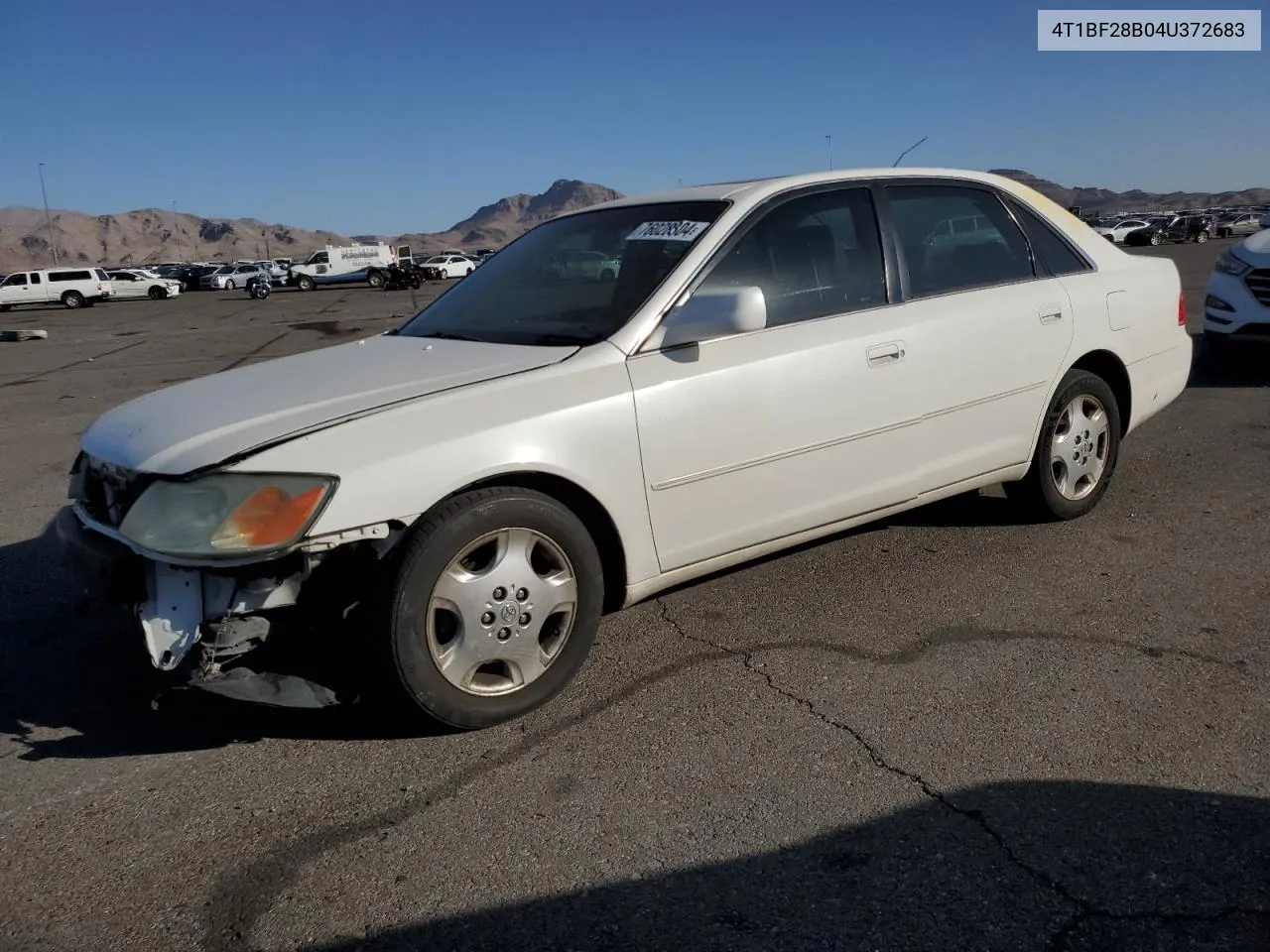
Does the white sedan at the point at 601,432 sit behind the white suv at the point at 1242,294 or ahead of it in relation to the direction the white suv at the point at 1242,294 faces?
ahead

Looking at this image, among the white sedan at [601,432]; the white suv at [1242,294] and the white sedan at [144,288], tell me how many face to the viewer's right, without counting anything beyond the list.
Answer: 1

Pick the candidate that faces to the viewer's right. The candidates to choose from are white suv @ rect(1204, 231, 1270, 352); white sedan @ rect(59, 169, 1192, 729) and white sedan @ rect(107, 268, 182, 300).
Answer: white sedan @ rect(107, 268, 182, 300)

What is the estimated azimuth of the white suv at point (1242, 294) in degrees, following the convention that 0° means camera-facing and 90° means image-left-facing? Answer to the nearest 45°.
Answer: approximately 45°

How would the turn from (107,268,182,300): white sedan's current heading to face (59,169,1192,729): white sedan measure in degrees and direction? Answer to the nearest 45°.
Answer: approximately 90° to its right

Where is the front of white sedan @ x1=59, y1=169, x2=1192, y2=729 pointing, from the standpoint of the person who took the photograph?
facing the viewer and to the left of the viewer

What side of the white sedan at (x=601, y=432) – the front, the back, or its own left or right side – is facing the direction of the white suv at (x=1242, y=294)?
back

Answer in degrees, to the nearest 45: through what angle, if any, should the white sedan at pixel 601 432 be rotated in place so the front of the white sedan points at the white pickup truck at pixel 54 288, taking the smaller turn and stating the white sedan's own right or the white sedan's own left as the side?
approximately 90° to the white sedan's own right

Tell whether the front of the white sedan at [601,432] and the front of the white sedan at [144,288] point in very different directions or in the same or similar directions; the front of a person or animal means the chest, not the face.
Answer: very different directions

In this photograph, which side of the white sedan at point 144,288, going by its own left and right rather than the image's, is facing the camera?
right

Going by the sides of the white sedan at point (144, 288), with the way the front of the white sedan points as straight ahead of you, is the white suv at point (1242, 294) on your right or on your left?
on your right

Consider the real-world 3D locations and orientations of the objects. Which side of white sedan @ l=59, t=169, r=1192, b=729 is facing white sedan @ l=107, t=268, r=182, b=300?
right

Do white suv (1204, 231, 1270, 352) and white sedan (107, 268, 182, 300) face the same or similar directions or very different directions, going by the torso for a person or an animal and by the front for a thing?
very different directions
